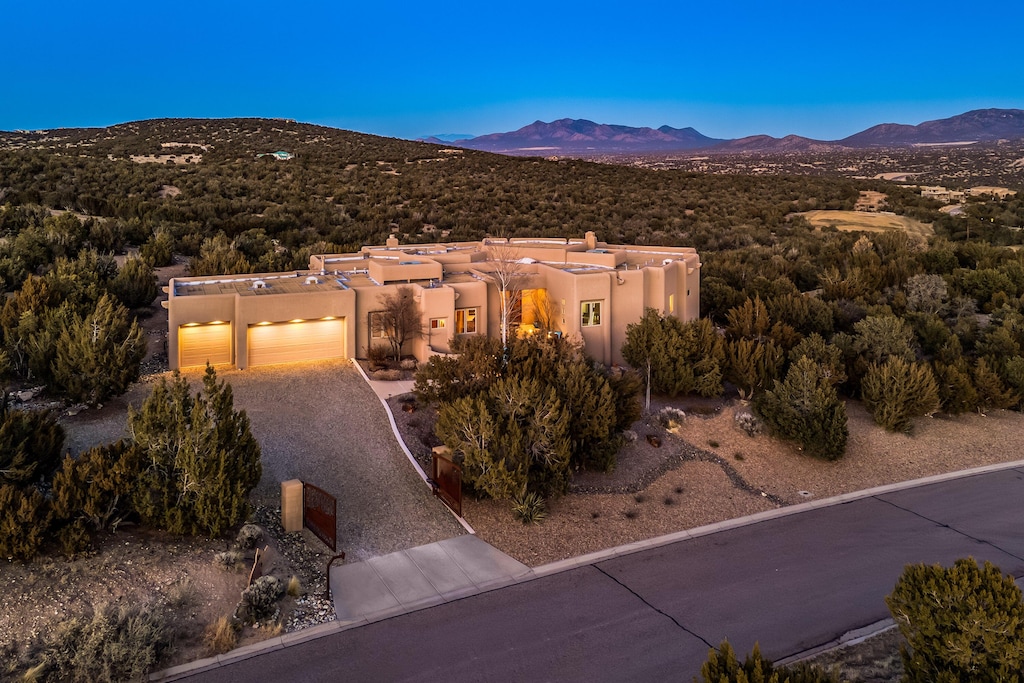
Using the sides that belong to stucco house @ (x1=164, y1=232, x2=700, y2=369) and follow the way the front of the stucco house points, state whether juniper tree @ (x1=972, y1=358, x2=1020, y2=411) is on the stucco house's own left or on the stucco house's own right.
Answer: on the stucco house's own left

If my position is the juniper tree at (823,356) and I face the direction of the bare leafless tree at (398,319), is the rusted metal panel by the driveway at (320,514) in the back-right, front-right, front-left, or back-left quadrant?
front-left

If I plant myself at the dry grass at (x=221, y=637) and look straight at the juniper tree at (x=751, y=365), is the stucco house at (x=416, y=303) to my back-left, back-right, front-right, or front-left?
front-left

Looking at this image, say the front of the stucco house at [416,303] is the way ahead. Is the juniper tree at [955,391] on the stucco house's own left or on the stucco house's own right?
on the stucco house's own left

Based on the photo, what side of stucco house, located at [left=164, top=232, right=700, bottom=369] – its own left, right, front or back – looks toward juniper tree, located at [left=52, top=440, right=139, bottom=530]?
front

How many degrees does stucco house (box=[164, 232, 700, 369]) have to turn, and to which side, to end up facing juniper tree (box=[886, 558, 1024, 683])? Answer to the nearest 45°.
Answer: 0° — it already faces it

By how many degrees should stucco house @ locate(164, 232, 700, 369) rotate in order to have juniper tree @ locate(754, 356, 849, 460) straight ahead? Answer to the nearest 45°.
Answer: approximately 45° to its left

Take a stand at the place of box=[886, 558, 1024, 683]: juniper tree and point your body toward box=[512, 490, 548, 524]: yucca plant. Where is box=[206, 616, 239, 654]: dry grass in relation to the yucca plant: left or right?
left

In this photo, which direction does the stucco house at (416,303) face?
toward the camera

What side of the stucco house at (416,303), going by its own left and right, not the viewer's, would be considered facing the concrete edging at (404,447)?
front

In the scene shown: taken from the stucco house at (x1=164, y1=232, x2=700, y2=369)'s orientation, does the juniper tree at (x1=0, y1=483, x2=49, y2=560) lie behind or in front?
in front

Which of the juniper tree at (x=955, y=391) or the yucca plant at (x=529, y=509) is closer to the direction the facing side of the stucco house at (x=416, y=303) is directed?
the yucca plant
